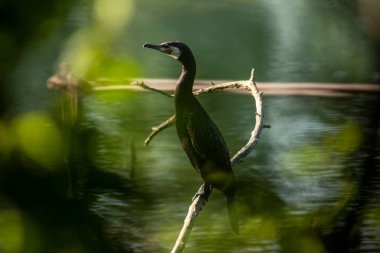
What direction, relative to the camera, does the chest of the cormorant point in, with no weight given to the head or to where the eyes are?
to the viewer's left
